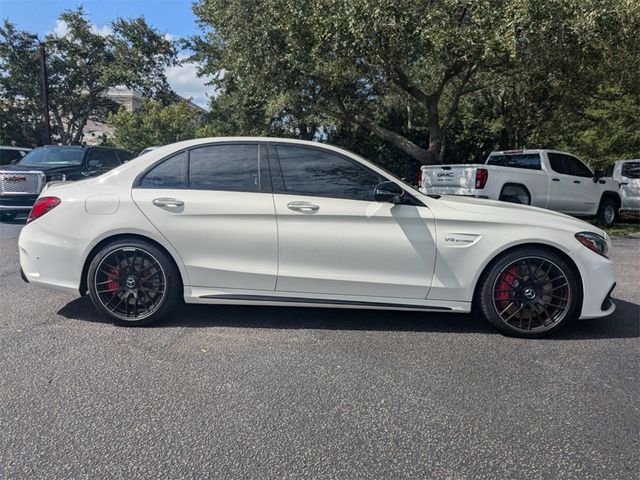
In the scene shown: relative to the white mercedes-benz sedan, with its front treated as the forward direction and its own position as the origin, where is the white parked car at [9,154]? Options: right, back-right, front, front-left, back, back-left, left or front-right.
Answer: back-left

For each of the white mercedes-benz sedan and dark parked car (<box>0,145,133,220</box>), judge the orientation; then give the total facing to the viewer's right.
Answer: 1

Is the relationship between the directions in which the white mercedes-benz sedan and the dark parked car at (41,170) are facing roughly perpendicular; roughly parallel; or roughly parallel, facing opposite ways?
roughly perpendicular

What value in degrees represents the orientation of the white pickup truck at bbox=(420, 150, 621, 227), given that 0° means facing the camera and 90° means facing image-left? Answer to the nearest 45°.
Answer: approximately 225°

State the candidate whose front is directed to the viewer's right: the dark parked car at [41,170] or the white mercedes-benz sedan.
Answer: the white mercedes-benz sedan

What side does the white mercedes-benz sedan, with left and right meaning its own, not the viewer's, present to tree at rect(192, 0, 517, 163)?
left

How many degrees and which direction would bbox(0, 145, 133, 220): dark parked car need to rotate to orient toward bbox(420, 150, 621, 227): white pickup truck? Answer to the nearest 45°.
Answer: approximately 90° to its left

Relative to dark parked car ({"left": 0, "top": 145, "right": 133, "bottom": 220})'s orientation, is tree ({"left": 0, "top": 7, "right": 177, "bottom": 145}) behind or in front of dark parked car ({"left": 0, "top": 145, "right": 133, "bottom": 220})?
behind

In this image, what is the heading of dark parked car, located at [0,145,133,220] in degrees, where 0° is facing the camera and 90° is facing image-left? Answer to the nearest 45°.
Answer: approximately 45°

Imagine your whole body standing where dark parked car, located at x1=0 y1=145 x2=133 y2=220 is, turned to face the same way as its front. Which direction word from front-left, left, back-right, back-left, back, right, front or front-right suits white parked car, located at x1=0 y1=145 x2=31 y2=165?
back-right

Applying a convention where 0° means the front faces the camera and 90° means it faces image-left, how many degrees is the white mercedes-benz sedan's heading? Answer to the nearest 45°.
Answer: approximately 270°

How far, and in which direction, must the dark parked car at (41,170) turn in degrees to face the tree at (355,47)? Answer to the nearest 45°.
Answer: approximately 135° to its left

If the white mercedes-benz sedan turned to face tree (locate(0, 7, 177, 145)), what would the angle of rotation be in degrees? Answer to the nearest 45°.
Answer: approximately 135° to its left

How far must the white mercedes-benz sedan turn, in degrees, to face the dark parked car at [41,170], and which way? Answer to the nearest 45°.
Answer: approximately 135° to its left
